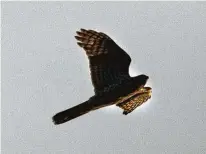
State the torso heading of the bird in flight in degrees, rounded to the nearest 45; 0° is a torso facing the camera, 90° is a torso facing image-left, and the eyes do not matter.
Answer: approximately 270°
